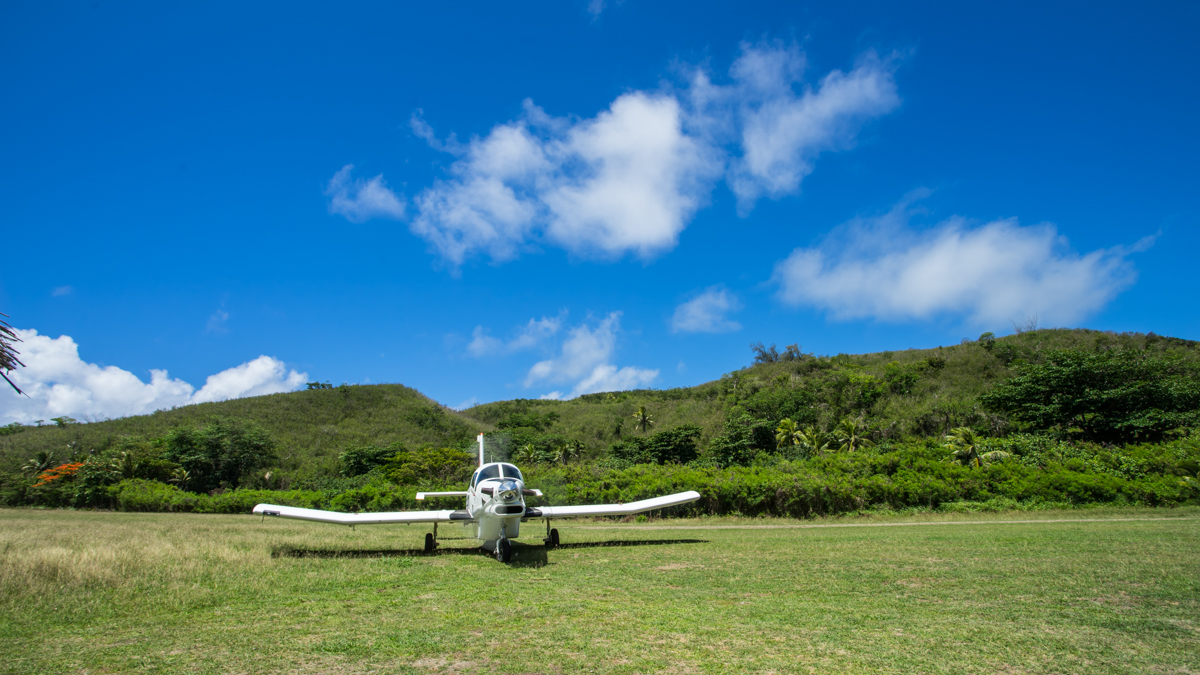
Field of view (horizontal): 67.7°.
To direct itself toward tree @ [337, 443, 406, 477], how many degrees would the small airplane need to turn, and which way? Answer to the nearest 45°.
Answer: approximately 180°

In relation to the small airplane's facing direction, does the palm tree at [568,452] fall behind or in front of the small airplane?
behind

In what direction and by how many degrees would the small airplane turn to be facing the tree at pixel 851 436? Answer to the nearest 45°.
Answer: approximately 135° to its left

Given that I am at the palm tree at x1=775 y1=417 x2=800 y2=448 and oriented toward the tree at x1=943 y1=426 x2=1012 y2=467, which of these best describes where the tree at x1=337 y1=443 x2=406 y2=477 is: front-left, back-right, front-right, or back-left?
back-right

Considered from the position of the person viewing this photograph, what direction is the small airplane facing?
facing the viewer

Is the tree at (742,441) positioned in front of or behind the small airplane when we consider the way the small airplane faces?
behind

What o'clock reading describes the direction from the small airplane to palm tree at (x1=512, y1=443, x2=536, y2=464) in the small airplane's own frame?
The palm tree is roughly at 6 o'clock from the small airplane.
